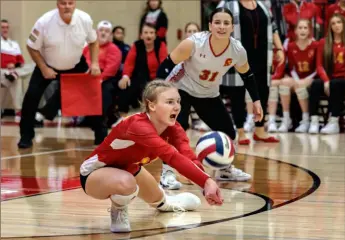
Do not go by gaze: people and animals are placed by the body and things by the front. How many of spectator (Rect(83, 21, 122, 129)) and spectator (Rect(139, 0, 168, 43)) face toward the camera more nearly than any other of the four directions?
2

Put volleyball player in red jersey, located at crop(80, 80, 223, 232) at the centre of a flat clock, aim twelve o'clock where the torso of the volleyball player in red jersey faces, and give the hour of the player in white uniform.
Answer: The player in white uniform is roughly at 8 o'clock from the volleyball player in red jersey.

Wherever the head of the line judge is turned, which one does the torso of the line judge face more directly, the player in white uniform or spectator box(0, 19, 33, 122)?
the player in white uniform

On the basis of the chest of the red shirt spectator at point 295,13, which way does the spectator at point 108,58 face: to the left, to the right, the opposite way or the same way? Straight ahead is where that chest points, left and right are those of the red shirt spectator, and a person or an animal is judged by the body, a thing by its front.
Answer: the same way

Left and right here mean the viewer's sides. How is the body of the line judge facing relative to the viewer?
facing the viewer

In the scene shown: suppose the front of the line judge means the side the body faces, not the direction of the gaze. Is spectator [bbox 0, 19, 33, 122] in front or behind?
behind

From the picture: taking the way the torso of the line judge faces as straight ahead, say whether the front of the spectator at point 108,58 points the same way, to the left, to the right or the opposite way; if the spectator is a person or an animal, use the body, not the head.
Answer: the same way

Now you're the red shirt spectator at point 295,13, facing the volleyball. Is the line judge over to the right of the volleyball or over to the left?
right

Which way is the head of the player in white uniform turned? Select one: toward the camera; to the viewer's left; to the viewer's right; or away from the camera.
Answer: toward the camera

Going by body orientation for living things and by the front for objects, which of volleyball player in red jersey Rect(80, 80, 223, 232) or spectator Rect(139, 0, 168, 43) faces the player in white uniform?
the spectator

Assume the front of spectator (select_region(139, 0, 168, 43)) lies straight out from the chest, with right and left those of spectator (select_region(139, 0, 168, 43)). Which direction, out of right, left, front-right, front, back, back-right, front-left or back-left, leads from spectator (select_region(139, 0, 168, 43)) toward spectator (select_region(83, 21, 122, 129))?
front-right

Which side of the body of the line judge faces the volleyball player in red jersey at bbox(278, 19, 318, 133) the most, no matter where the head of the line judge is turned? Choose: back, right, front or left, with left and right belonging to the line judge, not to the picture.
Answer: left

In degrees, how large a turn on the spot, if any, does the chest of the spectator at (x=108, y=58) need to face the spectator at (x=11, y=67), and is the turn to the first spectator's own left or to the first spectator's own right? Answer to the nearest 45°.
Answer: approximately 135° to the first spectator's own right

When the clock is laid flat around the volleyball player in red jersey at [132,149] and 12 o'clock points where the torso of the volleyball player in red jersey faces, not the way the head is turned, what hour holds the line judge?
The line judge is roughly at 7 o'clock from the volleyball player in red jersey.

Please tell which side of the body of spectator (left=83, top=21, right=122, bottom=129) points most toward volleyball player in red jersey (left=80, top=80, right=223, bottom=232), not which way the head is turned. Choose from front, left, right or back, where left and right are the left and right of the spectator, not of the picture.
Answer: front
